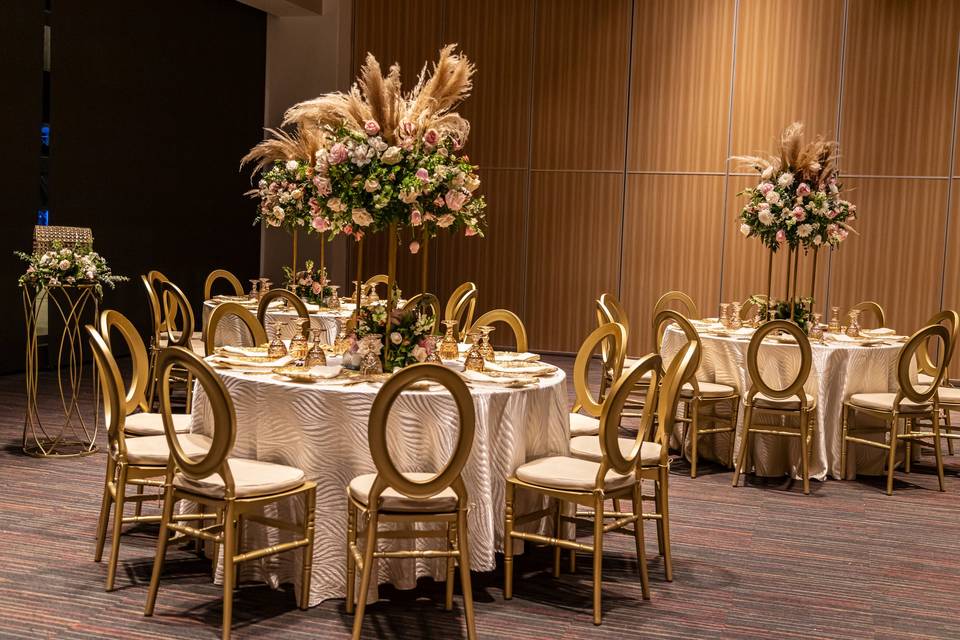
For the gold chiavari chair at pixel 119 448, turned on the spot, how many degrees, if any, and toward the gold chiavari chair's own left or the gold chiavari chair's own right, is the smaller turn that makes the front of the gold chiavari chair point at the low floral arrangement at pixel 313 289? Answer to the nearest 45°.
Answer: approximately 90° to the gold chiavari chair's own left

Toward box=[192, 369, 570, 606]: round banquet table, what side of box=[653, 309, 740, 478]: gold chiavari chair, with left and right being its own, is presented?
back

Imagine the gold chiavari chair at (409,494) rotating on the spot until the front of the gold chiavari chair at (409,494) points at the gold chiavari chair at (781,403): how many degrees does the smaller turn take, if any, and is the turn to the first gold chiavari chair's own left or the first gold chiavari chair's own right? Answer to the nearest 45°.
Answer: approximately 45° to the first gold chiavari chair's own right

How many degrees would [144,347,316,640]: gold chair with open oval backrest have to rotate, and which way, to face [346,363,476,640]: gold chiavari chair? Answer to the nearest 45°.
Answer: approximately 90° to its right

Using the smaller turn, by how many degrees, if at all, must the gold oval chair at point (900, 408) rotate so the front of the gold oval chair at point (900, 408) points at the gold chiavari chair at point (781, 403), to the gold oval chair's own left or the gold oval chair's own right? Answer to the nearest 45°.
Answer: approximately 90° to the gold oval chair's own left

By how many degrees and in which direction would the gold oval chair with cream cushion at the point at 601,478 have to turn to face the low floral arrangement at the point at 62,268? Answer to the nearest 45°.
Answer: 0° — it already faces it

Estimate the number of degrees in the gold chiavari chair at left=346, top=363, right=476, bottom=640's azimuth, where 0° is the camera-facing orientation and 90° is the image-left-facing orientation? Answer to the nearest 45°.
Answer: approximately 180°

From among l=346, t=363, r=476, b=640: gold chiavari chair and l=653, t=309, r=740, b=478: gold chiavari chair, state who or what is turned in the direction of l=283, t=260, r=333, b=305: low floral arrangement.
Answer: l=346, t=363, r=476, b=640: gold chiavari chair

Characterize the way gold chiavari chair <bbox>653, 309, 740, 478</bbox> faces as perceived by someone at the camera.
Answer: facing away from the viewer and to the right of the viewer

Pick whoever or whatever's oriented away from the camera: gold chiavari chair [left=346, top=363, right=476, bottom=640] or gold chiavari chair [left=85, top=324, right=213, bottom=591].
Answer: gold chiavari chair [left=346, top=363, right=476, bottom=640]

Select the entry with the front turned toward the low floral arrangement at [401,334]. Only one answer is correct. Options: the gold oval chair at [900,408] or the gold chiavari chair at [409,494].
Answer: the gold chiavari chair at [409,494]

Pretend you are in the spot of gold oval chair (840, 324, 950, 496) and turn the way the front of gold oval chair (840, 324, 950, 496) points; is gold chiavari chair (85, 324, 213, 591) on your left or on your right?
on your left

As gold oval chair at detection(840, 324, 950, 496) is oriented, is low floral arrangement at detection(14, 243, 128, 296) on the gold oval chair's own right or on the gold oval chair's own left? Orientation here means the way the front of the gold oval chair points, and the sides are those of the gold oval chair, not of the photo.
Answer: on the gold oval chair's own left

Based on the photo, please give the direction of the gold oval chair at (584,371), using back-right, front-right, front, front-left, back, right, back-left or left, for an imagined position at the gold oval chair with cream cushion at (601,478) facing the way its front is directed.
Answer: front-right

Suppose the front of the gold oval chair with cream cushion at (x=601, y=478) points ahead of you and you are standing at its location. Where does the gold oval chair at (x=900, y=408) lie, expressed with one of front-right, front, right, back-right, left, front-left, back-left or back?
right

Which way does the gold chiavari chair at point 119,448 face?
to the viewer's right
